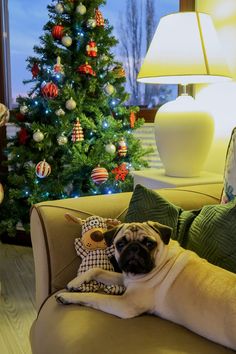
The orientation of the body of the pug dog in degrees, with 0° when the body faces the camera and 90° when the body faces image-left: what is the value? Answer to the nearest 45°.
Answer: approximately 90°

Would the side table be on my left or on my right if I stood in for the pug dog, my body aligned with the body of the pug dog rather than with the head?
on my right

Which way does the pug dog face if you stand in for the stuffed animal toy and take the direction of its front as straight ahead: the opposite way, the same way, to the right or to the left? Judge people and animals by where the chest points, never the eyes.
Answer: to the right

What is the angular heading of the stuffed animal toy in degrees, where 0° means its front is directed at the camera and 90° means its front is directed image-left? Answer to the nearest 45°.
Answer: approximately 0°

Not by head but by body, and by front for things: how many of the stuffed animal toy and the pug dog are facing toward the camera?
1

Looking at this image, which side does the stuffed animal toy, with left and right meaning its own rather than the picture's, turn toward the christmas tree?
back
